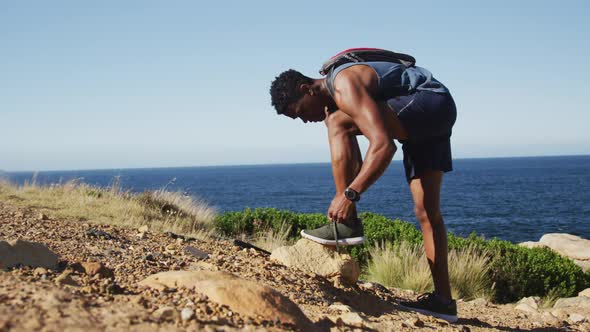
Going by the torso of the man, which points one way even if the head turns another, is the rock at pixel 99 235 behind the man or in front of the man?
in front

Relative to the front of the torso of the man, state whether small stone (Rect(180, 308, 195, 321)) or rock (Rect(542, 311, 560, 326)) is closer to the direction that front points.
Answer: the small stone

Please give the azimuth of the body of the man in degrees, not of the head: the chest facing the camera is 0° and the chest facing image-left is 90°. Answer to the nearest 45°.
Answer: approximately 90°

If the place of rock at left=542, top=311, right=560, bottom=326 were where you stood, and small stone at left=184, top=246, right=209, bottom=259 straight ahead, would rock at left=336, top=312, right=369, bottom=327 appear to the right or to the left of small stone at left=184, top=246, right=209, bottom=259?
left

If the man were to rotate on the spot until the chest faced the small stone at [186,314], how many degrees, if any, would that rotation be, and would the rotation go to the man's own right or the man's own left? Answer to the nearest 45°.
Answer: approximately 45° to the man's own left

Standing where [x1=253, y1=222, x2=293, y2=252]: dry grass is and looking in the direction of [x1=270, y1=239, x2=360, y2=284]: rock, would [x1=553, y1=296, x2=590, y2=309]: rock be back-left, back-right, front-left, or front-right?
front-left

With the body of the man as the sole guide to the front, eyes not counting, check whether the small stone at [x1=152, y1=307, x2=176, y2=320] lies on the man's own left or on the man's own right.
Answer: on the man's own left

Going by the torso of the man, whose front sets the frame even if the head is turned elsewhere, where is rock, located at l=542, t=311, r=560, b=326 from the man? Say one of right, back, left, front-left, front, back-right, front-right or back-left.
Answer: back-right

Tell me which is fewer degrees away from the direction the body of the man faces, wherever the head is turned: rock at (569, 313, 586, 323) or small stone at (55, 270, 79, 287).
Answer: the small stone

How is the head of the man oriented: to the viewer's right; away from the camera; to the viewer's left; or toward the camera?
to the viewer's left

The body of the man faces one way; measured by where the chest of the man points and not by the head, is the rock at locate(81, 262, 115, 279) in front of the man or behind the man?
in front
